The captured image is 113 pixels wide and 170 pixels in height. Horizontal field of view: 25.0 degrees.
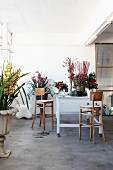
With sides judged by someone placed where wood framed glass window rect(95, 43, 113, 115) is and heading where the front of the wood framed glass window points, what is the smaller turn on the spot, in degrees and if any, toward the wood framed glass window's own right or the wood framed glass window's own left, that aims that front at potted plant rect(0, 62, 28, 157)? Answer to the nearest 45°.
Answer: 0° — it already faces it

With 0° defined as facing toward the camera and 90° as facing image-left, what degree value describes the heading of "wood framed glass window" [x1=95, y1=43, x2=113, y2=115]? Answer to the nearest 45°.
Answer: approximately 0°

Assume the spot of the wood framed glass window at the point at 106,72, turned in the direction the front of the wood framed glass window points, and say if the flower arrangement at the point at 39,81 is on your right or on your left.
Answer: on your right

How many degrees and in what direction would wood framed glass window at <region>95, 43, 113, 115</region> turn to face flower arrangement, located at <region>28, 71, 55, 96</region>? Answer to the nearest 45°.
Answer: approximately 90° to its right

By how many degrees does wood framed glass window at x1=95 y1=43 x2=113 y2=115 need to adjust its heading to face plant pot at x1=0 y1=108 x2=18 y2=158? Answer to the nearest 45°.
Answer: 0° — it already faces it
